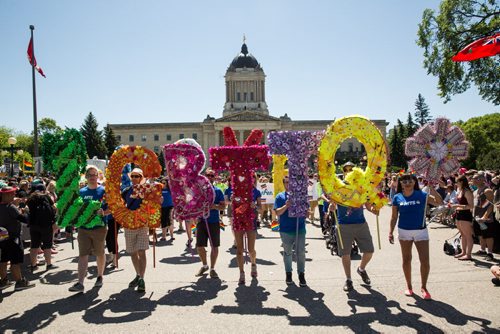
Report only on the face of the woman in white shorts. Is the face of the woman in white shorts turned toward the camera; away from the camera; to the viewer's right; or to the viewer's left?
toward the camera

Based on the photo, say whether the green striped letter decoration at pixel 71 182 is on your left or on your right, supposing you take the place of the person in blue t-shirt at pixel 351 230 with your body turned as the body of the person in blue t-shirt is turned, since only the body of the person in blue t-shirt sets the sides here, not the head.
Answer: on your right

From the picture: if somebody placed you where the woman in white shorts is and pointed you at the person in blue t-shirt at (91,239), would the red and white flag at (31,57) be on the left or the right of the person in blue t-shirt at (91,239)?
right

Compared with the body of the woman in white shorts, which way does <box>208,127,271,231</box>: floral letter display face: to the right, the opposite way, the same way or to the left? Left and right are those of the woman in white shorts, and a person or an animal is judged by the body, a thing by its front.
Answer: the same way

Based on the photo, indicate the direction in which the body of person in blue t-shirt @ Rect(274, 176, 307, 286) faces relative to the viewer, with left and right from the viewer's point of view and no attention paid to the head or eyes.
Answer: facing the viewer

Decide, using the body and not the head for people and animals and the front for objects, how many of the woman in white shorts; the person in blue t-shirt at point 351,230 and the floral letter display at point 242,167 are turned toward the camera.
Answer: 3

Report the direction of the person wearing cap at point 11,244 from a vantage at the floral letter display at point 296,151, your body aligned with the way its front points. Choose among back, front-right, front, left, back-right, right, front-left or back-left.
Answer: right

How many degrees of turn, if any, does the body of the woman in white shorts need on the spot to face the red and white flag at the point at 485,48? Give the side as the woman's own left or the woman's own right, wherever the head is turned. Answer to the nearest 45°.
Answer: approximately 135° to the woman's own left

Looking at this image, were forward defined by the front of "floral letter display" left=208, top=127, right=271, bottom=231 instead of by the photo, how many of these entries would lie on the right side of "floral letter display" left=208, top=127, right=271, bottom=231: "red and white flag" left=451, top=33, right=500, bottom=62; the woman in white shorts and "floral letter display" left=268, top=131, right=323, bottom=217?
0

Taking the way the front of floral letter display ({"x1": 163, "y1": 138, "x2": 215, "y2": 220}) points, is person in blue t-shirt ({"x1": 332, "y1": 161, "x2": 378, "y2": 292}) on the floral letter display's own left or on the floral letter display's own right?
on the floral letter display's own left

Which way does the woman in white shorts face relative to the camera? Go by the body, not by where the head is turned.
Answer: toward the camera

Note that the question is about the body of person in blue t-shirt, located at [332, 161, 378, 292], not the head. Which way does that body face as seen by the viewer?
toward the camera

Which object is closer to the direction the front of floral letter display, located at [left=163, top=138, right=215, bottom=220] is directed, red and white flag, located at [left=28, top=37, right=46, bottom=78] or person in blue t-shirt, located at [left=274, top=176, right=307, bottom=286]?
the person in blue t-shirt

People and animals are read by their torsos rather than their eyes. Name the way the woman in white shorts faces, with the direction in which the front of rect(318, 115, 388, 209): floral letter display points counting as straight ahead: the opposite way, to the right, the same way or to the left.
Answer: the same way

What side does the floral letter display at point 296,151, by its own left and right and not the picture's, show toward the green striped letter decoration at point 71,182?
right
